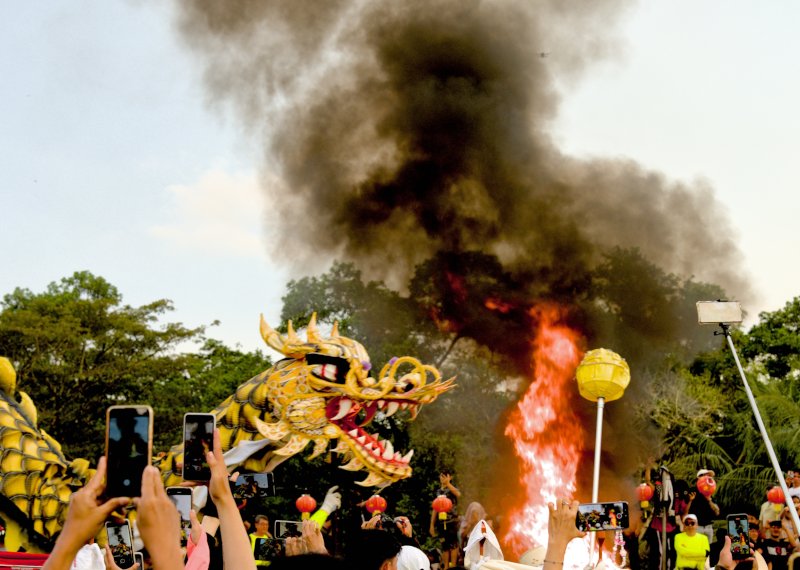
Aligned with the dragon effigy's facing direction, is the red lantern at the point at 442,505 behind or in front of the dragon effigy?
in front

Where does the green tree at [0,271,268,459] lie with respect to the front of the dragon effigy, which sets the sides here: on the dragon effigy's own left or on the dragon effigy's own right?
on the dragon effigy's own left

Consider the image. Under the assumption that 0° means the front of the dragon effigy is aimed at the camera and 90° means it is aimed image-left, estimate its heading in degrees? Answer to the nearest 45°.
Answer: approximately 270°

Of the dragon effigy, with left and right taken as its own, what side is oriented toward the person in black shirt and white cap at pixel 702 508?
front

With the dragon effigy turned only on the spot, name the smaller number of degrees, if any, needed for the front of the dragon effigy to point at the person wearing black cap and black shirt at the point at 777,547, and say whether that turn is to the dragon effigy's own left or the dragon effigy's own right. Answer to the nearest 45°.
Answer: approximately 45° to the dragon effigy's own right
